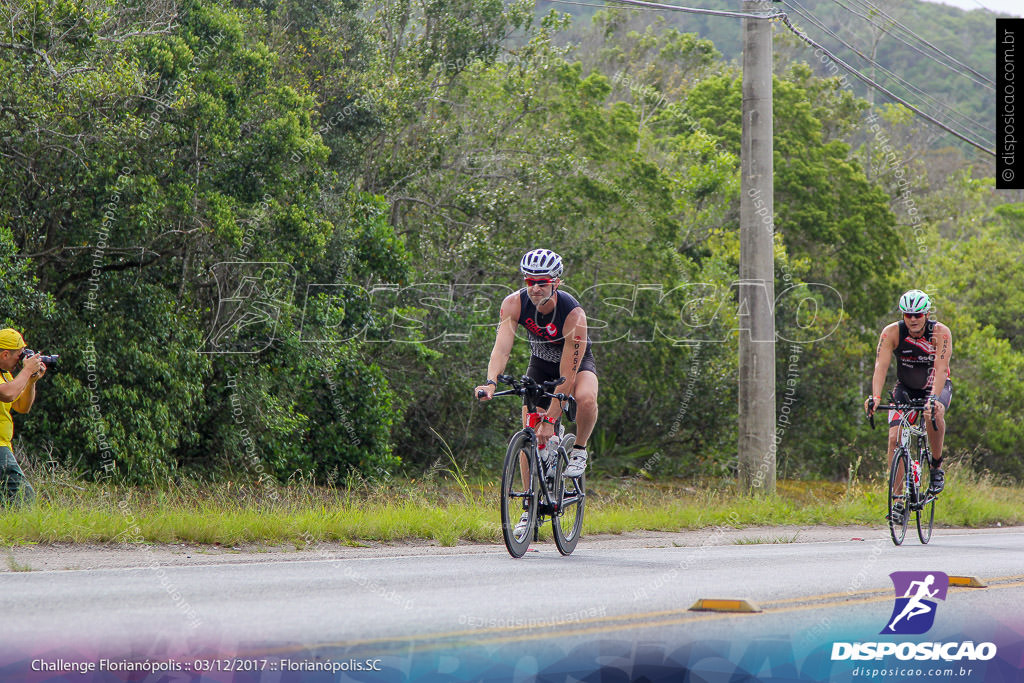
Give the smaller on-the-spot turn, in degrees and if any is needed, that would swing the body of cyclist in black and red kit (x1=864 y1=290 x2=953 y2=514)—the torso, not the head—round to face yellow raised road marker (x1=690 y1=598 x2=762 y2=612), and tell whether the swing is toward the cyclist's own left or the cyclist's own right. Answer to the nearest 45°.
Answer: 0° — they already face it

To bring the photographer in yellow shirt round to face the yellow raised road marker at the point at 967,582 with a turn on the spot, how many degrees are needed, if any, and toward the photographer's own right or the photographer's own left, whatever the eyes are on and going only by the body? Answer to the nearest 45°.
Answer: approximately 45° to the photographer's own right

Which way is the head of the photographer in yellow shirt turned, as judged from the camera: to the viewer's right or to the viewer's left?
to the viewer's right

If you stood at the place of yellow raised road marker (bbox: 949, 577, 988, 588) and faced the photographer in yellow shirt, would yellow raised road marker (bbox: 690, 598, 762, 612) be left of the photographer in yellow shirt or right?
left

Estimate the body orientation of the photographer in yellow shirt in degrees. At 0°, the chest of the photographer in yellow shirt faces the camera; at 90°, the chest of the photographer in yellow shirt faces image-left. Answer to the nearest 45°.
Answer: approximately 270°

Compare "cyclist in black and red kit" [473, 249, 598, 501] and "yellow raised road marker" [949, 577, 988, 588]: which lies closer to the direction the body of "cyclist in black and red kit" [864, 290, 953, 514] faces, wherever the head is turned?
the yellow raised road marker
